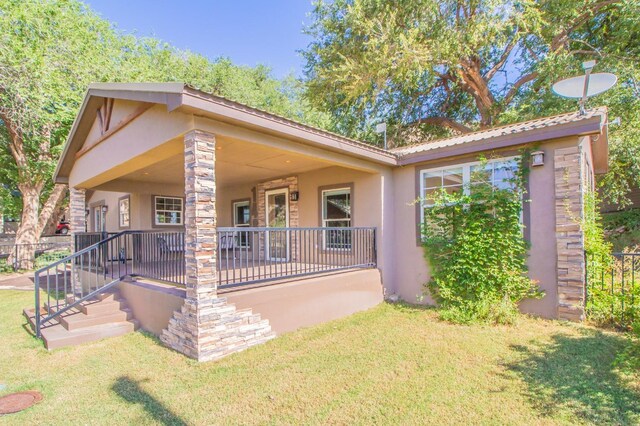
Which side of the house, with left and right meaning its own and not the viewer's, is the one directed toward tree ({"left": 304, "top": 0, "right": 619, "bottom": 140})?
back

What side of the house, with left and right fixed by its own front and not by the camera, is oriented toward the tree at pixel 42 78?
right

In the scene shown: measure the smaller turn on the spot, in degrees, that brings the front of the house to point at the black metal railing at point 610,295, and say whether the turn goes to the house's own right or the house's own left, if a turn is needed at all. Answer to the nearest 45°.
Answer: approximately 135° to the house's own left

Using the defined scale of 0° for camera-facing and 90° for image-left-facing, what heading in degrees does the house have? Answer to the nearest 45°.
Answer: approximately 45°
